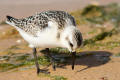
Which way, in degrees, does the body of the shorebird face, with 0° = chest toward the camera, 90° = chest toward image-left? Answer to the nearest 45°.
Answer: approximately 270°
